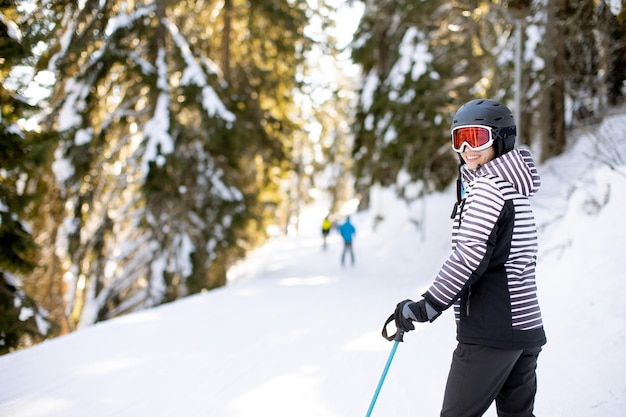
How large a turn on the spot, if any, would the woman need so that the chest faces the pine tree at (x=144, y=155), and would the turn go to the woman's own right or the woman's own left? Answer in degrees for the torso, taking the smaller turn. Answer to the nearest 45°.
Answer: approximately 45° to the woman's own right

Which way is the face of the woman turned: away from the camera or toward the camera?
toward the camera

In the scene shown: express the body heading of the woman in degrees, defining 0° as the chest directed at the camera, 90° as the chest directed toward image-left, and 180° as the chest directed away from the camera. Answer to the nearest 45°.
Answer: approximately 90°
